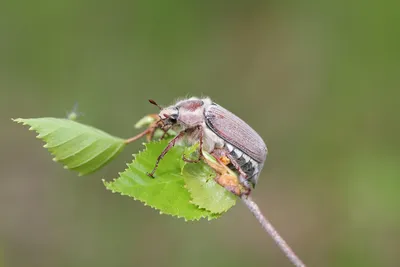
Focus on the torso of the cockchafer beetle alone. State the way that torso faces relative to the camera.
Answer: to the viewer's left
